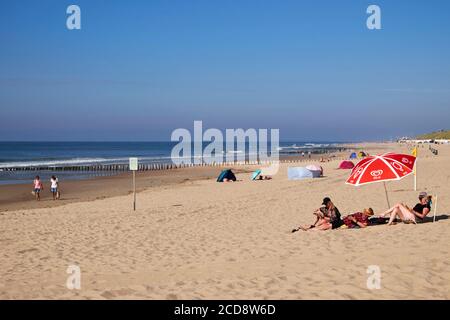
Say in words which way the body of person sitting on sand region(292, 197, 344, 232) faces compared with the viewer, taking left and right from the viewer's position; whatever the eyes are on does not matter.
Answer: facing to the left of the viewer

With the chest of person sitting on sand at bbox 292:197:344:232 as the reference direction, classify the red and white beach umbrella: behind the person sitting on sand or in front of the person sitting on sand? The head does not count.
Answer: behind

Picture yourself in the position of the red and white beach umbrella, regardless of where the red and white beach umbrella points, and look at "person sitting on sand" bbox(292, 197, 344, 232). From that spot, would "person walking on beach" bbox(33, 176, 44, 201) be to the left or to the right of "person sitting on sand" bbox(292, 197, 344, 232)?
right

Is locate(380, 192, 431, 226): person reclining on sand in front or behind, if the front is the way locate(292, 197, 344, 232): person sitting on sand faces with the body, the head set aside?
behind

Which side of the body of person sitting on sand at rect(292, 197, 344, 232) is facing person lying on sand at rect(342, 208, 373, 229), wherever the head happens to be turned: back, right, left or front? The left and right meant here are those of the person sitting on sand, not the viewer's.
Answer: back

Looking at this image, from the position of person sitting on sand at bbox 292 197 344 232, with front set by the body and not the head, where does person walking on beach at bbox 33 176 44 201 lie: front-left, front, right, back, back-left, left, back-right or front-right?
front-right

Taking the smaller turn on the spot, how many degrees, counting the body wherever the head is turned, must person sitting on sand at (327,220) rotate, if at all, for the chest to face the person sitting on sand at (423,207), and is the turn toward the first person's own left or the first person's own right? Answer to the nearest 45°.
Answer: approximately 180°

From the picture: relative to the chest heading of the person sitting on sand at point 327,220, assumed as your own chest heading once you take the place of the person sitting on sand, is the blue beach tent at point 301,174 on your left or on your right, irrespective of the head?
on your right

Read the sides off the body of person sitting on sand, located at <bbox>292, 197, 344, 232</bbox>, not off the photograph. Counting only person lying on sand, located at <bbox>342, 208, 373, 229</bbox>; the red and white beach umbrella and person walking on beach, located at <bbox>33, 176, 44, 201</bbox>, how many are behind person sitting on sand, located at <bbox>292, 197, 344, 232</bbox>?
2

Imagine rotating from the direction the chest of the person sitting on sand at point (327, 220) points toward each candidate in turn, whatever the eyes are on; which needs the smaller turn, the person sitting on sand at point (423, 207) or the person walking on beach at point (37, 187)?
the person walking on beach
